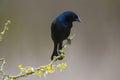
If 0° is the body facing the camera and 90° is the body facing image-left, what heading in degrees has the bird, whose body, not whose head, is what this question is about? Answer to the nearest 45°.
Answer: approximately 270°
